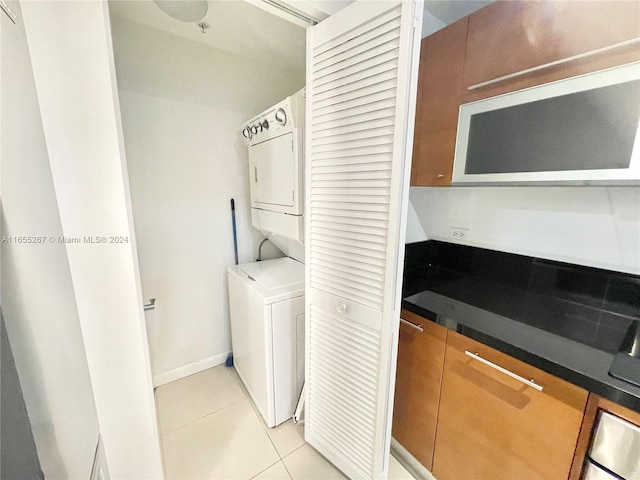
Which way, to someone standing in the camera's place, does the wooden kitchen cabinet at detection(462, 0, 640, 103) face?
facing the viewer and to the left of the viewer

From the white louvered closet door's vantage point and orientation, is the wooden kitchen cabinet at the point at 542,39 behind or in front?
behind

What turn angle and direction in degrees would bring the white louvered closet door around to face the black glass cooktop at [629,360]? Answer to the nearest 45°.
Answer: approximately 135° to its left

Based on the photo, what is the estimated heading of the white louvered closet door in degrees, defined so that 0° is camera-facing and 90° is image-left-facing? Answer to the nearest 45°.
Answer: approximately 45°

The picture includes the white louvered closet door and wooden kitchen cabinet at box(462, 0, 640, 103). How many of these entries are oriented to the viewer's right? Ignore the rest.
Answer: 0
